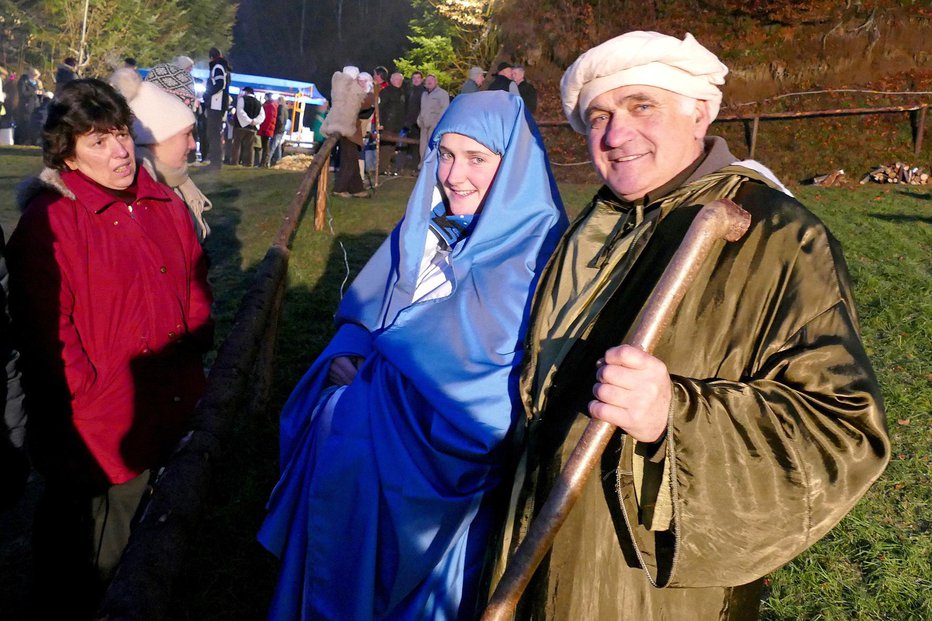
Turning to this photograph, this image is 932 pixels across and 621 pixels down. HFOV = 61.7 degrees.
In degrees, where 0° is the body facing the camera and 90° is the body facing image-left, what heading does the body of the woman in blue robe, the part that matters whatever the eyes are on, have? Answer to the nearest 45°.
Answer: approximately 45°

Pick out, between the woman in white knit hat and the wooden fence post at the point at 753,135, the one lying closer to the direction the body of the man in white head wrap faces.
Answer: the woman in white knit hat

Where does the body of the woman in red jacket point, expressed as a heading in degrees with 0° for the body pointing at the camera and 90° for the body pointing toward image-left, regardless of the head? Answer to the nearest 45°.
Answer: approximately 315°

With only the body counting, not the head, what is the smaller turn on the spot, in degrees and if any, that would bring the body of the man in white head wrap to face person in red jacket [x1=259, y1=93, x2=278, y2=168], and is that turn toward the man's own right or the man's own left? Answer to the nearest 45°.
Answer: approximately 90° to the man's own right

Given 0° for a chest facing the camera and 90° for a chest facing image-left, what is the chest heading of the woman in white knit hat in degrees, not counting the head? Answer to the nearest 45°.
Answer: approximately 270°

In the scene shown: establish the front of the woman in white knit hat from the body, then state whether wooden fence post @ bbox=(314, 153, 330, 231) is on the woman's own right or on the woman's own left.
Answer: on the woman's own left
